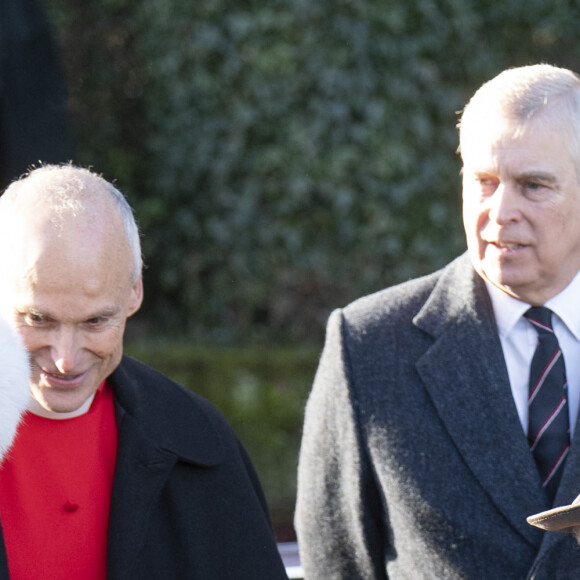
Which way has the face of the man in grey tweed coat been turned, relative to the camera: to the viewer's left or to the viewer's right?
to the viewer's left

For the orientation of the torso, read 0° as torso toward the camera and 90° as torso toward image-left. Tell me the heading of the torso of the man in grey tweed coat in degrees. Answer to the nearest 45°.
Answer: approximately 0°
